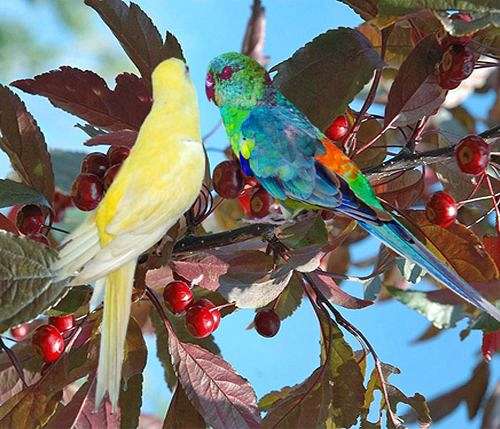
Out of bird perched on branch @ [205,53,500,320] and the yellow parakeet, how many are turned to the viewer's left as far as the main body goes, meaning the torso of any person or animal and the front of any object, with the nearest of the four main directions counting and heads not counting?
1

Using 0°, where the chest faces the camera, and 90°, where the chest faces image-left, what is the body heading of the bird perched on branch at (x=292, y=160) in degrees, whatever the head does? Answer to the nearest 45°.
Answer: approximately 90°

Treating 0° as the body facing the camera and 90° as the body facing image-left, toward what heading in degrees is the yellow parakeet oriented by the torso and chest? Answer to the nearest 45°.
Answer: approximately 225°

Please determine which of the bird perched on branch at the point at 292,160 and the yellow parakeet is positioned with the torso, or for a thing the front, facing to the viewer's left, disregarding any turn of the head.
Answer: the bird perched on branch
